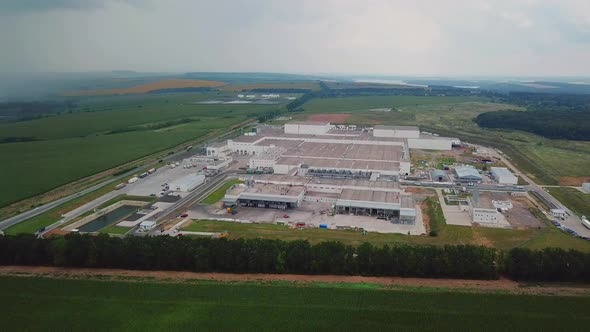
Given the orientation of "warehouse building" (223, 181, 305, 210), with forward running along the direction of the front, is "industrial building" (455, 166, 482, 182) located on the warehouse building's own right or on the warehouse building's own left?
on the warehouse building's own left

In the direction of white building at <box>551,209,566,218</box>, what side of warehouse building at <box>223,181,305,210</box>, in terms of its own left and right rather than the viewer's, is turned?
left

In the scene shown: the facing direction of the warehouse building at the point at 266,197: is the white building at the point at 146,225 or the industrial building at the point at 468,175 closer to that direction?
the white building

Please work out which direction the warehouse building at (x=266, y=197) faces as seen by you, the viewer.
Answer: facing the viewer

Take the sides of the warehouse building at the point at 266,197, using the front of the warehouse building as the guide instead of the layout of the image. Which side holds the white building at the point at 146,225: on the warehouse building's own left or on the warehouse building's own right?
on the warehouse building's own right

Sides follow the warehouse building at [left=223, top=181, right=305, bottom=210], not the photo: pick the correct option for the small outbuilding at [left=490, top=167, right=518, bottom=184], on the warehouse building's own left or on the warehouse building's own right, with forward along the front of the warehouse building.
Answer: on the warehouse building's own left

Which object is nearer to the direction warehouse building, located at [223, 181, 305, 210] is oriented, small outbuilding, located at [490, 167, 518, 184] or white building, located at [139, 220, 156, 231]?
the white building

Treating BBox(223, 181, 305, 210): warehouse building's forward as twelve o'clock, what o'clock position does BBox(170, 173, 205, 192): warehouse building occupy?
BBox(170, 173, 205, 192): warehouse building is roughly at 4 o'clock from BBox(223, 181, 305, 210): warehouse building.

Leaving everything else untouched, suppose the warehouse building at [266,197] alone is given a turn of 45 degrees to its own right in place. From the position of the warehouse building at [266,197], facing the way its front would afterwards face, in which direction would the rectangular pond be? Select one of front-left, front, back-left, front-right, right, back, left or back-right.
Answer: front-right
